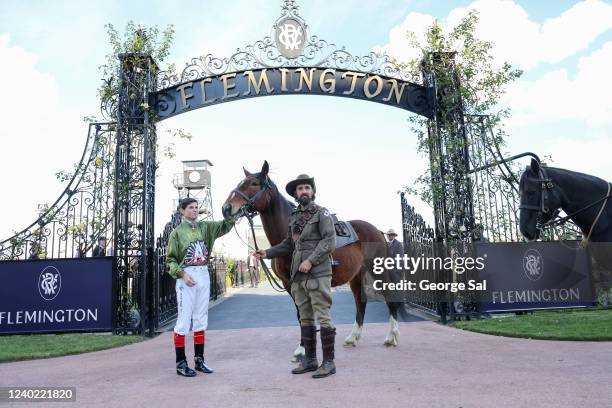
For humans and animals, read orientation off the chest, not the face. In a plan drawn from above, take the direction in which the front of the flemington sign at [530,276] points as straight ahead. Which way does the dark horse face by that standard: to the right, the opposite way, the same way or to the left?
to the right

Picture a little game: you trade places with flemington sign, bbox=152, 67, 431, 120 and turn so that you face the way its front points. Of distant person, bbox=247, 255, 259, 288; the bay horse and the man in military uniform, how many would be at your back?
1

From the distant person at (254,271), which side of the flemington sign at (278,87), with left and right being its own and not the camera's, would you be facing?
back

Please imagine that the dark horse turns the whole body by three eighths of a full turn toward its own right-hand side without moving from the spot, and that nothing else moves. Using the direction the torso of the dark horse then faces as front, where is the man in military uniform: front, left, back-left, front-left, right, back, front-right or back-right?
back

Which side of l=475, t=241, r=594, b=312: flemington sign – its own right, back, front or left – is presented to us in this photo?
front

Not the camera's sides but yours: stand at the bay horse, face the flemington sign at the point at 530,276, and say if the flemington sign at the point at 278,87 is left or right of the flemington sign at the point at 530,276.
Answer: left

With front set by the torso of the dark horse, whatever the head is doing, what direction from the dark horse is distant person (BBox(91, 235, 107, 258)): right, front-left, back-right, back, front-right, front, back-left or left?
front

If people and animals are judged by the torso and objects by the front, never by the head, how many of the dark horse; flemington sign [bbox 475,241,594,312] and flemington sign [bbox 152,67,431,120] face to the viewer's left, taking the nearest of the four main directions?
1

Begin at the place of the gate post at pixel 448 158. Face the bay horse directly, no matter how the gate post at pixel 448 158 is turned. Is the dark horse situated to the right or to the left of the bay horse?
left

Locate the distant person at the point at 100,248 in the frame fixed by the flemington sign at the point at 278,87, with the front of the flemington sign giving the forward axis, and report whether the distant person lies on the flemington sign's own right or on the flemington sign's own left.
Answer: on the flemington sign's own right

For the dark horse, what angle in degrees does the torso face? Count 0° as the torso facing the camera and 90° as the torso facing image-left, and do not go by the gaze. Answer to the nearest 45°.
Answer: approximately 90°

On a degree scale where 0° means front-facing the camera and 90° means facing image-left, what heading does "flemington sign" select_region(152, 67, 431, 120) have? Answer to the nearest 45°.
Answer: approximately 0°
